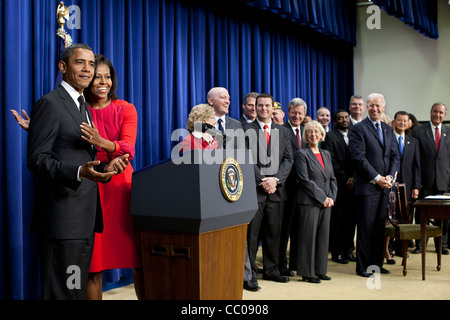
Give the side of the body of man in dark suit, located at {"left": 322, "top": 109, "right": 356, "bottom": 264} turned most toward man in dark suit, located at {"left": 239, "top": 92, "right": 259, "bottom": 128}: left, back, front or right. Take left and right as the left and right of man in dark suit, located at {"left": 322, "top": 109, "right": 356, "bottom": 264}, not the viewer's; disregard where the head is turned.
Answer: right

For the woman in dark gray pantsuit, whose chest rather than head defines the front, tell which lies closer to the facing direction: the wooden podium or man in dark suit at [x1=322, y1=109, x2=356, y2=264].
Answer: the wooden podium

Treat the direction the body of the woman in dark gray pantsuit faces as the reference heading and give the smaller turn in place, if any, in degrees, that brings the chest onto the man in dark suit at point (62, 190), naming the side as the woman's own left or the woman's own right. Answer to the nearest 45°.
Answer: approximately 45° to the woman's own right

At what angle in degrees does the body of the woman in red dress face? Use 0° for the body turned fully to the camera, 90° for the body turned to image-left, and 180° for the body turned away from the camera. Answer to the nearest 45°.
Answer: approximately 45°

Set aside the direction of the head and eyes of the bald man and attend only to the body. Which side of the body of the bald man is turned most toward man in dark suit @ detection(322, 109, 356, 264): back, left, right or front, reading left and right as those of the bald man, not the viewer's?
left

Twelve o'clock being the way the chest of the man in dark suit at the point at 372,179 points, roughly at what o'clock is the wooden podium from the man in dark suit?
The wooden podium is roughly at 2 o'clock from the man in dark suit.

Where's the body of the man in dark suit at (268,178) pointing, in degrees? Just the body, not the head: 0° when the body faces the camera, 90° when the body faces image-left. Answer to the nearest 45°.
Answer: approximately 0°

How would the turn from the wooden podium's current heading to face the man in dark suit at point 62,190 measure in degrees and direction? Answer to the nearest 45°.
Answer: approximately 90° to its right

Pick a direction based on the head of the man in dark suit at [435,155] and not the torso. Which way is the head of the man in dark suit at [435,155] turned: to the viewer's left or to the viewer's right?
to the viewer's left

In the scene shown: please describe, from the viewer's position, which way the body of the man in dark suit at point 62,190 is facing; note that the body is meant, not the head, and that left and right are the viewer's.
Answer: facing the viewer and to the right of the viewer

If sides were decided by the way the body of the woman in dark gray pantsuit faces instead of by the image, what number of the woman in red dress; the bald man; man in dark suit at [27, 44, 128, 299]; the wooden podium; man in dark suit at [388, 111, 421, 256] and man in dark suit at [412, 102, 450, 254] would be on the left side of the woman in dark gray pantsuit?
2
